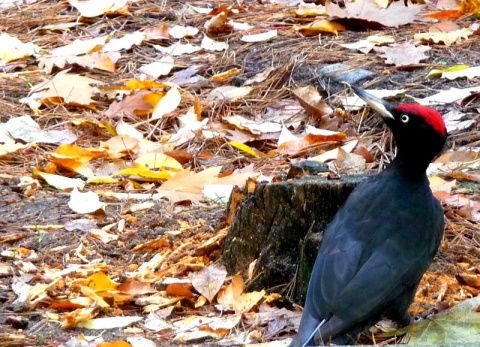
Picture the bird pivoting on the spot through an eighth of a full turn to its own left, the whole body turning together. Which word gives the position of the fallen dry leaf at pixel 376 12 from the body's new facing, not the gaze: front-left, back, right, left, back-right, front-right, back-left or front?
front

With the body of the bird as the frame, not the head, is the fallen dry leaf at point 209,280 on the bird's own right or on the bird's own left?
on the bird's own left

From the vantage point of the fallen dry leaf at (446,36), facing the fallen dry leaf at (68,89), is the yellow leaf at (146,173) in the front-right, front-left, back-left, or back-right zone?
front-left

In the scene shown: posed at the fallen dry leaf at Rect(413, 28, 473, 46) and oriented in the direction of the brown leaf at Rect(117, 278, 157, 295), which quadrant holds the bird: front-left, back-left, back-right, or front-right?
front-left

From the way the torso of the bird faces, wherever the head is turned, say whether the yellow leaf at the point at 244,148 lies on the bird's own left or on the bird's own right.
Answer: on the bird's own left

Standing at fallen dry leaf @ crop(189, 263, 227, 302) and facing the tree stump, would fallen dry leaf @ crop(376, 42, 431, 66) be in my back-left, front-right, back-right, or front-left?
front-left

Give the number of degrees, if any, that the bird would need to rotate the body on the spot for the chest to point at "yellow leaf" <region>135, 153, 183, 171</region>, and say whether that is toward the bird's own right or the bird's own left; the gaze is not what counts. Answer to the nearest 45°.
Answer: approximately 90° to the bird's own left

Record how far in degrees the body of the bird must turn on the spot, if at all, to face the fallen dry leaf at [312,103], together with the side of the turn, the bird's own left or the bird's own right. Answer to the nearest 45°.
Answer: approximately 45° to the bird's own left

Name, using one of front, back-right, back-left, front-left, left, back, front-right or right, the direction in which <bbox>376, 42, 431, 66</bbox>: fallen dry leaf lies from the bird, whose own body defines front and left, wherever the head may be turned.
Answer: front-left

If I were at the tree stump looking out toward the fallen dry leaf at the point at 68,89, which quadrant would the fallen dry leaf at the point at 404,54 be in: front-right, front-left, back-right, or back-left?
front-right

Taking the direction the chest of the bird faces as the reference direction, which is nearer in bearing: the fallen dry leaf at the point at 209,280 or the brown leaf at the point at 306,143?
the brown leaf

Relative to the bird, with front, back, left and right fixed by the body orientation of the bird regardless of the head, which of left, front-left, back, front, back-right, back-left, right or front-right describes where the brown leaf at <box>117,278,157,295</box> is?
back-left

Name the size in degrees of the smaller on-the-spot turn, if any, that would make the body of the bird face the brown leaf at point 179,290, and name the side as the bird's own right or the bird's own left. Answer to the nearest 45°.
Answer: approximately 135° to the bird's own left

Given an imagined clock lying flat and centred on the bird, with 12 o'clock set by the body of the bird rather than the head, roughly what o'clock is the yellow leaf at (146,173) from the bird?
The yellow leaf is roughly at 9 o'clock from the bird.

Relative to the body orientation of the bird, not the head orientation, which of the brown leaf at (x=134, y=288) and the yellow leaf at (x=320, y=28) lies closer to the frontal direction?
the yellow leaf

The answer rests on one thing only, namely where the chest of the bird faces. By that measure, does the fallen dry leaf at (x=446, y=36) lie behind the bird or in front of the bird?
in front
